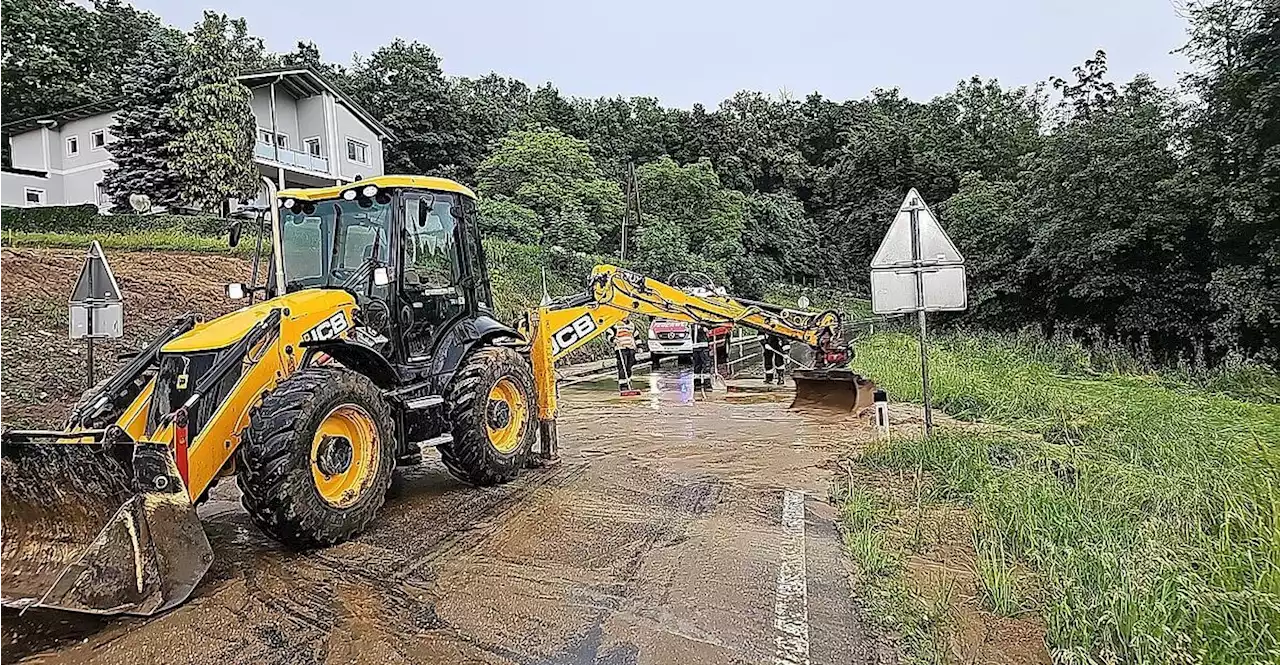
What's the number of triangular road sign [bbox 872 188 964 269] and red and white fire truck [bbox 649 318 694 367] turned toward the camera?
1

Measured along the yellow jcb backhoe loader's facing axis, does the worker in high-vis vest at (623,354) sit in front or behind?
behind

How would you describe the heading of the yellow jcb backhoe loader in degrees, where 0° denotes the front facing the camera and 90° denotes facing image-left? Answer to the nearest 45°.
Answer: approximately 45°

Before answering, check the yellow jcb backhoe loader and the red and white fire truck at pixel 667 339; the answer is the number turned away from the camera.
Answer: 0

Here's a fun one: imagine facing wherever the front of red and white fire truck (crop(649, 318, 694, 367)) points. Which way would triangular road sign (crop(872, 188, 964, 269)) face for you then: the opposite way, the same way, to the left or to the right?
the opposite way

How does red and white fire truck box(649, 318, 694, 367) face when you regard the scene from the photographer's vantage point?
facing the viewer

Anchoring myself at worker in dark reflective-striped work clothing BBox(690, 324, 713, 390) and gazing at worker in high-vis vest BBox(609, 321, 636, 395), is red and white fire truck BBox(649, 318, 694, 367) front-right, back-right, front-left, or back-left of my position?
front-right

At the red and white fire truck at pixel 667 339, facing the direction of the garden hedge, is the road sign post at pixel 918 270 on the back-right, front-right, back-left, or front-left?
back-left

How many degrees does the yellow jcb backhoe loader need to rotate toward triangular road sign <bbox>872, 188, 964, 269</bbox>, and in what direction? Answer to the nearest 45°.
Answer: approximately 135° to its left

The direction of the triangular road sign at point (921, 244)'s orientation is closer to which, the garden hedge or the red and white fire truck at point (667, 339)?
the red and white fire truck

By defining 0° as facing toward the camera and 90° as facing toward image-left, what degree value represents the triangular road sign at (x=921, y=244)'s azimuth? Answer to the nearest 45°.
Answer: approximately 180°

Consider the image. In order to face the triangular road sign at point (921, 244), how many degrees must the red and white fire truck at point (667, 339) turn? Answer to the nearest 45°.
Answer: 0° — it already faces it

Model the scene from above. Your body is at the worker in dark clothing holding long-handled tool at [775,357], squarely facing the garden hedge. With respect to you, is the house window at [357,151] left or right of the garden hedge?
right

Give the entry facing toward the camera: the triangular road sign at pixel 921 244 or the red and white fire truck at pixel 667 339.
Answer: the red and white fire truck

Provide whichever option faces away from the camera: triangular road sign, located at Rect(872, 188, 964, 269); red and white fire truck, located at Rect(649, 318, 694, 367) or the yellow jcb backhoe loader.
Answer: the triangular road sign
